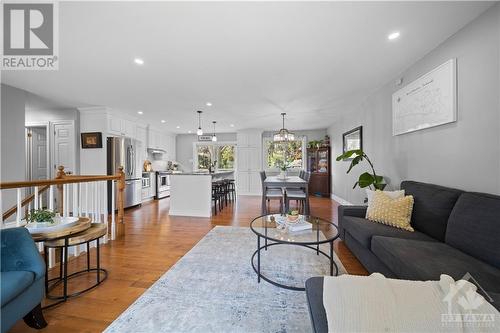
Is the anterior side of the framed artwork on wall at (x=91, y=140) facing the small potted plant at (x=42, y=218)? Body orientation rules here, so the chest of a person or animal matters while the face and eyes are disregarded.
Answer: yes

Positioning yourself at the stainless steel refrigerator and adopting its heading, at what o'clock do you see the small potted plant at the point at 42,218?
The small potted plant is roughly at 2 o'clock from the stainless steel refrigerator.

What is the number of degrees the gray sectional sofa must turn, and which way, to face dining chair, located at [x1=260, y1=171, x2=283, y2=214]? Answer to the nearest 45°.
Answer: approximately 90° to its right

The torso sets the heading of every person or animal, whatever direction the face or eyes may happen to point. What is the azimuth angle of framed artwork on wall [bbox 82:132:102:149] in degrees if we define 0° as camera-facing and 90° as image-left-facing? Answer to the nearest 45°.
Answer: approximately 0°

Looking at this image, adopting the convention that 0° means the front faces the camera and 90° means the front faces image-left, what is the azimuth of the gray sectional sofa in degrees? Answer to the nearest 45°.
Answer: approximately 45°

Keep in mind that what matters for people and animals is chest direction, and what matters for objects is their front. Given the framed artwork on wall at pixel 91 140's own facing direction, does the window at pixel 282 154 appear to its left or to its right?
on its left
